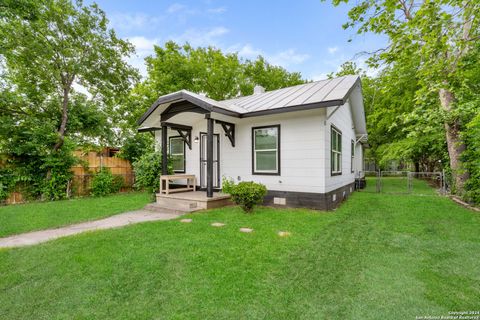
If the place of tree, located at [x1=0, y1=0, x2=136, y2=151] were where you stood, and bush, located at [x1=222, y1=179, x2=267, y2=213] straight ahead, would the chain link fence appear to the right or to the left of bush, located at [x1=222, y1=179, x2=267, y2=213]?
left

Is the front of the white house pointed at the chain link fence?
no

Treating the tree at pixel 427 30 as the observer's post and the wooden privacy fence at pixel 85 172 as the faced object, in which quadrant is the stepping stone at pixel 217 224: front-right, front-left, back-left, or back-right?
front-left

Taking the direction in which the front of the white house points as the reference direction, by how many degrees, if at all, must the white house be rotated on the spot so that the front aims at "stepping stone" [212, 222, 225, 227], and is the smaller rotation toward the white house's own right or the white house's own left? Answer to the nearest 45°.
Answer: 0° — it already faces it

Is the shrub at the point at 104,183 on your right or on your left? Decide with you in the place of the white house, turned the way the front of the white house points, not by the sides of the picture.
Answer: on your right

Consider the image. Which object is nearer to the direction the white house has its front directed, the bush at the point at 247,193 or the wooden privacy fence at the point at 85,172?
the bush

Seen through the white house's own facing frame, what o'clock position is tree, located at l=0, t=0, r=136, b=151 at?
The tree is roughly at 2 o'clock from the white house.

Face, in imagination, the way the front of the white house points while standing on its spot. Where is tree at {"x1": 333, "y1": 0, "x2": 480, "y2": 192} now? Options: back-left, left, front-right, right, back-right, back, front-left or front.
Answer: left

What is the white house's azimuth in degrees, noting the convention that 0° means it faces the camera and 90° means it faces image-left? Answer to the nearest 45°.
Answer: approximately 45°

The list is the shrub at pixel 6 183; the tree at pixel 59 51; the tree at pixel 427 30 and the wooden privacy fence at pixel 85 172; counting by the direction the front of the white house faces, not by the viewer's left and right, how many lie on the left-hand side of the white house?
1

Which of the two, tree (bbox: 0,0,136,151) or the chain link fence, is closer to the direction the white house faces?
the tree

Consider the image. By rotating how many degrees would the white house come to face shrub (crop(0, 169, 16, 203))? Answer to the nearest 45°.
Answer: approximately 45° to its right

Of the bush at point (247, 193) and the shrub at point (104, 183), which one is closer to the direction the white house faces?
the bush

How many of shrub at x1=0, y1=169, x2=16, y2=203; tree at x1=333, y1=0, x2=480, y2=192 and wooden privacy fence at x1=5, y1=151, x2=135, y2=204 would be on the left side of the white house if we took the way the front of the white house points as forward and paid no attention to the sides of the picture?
1

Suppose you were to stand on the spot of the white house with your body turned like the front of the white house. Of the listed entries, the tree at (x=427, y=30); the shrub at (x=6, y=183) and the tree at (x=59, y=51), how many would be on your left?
1

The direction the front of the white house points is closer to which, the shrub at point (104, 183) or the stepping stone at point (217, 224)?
the stepping stone

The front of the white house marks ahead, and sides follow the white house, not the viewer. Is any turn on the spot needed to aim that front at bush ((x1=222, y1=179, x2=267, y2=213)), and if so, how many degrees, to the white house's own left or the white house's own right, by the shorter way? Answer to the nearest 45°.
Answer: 0° — it already faces it

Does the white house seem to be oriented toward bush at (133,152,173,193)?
no
